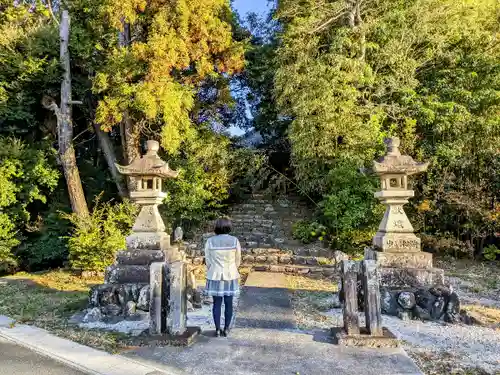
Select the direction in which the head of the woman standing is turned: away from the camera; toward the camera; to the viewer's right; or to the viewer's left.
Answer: away from the camera

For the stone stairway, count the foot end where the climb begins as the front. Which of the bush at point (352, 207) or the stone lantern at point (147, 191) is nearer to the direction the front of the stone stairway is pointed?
the stone lantern

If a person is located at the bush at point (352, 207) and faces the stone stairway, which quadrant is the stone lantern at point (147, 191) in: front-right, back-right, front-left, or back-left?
front-left

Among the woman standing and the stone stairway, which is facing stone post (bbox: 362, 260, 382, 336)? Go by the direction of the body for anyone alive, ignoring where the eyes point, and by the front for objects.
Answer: the stone stairway

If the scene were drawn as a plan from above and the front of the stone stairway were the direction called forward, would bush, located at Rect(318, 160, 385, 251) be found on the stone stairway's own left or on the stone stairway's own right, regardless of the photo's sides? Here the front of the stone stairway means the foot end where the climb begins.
on the stone stairway's own left

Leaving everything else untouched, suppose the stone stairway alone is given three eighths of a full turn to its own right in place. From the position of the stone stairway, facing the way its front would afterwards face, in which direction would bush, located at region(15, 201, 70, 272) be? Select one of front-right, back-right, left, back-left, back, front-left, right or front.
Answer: front-left

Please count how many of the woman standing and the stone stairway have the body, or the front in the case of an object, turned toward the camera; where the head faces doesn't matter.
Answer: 1

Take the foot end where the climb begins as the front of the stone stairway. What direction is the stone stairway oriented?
toward the camera

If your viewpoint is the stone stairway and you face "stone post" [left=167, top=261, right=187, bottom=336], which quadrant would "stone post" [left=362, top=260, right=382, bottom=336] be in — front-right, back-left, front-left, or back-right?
front-left

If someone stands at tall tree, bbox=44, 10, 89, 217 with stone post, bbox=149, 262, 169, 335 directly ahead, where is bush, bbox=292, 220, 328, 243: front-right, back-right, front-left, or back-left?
front-left

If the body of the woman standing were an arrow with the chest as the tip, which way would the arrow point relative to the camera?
away from the camera

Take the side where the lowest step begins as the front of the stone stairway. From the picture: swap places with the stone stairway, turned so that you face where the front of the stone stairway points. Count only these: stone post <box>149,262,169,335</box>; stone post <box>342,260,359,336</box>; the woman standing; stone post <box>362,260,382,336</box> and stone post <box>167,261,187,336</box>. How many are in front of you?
5

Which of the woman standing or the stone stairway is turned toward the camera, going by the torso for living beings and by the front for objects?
the stone stairway

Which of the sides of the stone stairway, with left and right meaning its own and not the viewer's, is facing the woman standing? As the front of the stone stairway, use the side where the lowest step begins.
front

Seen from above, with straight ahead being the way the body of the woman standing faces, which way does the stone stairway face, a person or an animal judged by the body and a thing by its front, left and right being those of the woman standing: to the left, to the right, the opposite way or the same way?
the opposite way

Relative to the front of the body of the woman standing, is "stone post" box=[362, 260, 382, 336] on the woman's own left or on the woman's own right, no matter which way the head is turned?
on the woman's own right

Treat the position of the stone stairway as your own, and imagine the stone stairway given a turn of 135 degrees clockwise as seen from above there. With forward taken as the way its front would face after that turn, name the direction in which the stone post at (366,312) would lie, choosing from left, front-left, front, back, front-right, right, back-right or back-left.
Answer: back-left

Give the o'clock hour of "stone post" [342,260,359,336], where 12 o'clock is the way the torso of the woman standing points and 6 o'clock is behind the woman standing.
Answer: The stone post is roughly at 3 o'clock from the woman standing.
